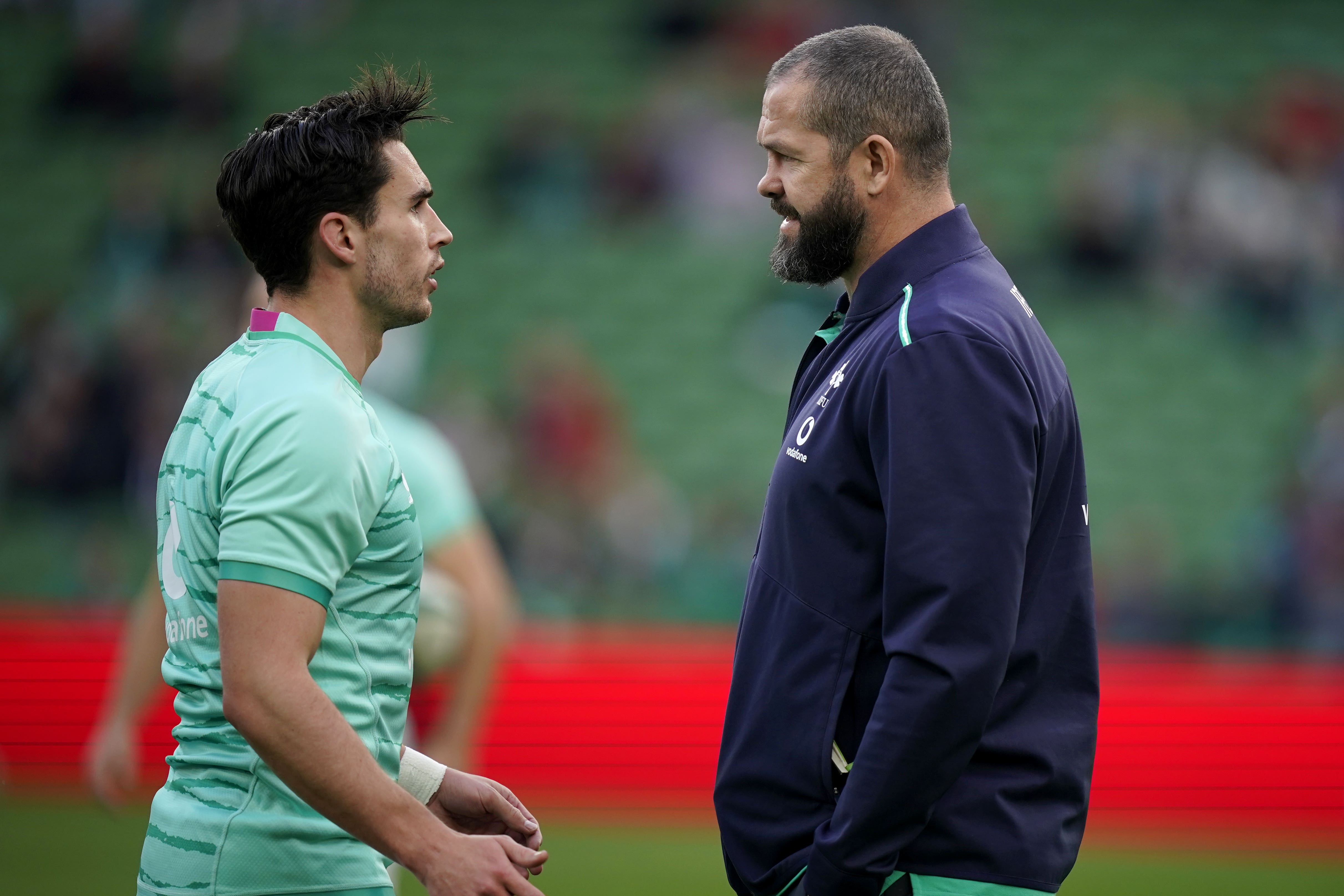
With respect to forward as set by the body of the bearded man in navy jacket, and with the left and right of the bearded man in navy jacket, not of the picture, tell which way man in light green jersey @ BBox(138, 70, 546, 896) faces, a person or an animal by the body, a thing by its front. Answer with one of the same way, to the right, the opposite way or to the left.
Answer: the opposite way

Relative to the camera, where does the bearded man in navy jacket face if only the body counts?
to the viewer's left

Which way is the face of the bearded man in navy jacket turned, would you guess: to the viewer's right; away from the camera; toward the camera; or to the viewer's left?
to the viewer's left

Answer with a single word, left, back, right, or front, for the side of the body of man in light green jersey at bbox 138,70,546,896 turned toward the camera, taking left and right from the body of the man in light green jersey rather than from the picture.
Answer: right

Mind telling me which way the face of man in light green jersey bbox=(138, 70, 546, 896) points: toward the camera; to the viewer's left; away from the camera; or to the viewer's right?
to the viewer's right

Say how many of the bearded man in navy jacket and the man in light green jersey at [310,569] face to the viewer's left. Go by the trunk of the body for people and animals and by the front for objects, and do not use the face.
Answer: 1

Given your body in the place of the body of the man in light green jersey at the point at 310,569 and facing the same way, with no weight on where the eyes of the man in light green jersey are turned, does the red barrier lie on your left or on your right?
on your left

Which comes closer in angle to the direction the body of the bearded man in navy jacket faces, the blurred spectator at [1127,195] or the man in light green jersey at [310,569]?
the man in light green jersey
